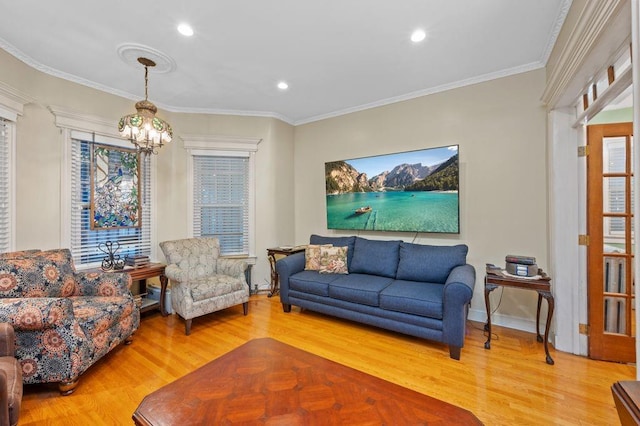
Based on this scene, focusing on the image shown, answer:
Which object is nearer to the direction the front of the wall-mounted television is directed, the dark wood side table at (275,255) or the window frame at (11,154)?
the window frame

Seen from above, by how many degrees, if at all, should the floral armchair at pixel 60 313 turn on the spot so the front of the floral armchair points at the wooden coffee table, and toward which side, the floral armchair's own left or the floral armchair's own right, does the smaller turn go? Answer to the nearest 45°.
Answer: approximately 45° to the floral armchair's own right

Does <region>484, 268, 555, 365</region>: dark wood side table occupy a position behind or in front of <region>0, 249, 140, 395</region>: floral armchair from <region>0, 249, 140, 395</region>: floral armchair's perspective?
in front

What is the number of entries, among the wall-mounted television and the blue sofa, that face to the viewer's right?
0

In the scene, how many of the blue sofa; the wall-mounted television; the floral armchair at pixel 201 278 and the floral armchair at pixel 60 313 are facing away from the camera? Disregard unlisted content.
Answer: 0

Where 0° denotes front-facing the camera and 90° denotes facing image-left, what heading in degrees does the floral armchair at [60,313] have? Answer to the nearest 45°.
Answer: approximately 315°

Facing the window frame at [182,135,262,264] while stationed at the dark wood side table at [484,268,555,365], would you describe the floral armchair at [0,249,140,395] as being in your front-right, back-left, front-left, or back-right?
front-left

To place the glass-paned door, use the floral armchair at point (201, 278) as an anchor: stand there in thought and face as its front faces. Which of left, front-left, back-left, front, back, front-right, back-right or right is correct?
front

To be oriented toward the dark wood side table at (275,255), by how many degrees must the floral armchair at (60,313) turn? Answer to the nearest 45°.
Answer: approximately 45° to its left

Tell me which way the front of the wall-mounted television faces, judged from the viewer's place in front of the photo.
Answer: facing the viewer and to the left of the viewer

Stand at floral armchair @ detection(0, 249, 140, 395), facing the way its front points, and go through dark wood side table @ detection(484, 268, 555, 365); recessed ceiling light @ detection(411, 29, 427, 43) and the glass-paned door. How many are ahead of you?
3

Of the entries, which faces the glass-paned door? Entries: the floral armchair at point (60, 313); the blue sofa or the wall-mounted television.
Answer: the floral armchair

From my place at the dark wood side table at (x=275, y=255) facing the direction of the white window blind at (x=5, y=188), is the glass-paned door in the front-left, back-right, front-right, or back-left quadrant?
back-left

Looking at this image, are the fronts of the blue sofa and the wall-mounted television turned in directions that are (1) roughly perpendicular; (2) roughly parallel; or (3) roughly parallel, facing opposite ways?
roughly parallel

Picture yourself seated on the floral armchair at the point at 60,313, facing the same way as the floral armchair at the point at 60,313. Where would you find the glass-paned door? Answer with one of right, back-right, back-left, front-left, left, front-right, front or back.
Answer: front

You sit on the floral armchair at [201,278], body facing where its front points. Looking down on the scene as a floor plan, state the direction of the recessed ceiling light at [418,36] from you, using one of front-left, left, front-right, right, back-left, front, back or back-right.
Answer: front

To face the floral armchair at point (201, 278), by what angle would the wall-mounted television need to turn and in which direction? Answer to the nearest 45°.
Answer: approximately 45° to its right
